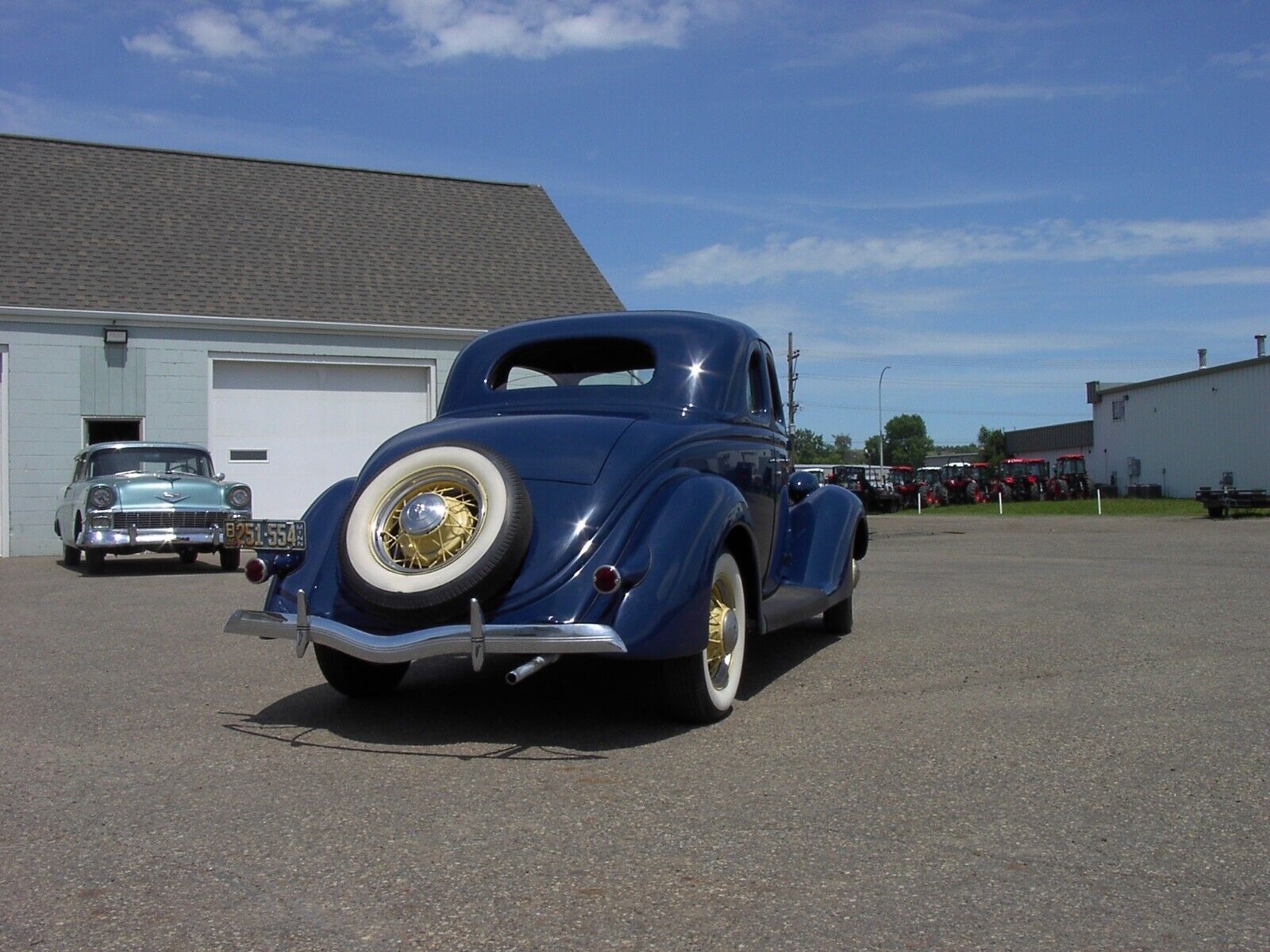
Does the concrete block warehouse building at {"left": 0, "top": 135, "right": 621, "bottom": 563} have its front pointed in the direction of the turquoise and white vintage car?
yes

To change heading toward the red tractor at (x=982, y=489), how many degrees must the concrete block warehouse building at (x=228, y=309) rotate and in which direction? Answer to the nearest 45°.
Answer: approximately 135° to its left

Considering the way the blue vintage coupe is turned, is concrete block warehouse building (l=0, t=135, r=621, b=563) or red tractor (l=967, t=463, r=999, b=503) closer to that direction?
the red tractor

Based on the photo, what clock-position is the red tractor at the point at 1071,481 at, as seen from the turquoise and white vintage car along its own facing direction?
The red tractor is roughly at 8 o'clock from the turquoise and white vintage car.

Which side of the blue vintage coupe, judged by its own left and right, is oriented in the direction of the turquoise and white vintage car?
left

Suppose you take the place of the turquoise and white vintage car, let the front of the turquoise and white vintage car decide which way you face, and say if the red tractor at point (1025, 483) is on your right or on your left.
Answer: on your left

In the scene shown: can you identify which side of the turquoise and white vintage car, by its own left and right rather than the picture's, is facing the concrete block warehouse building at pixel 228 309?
back

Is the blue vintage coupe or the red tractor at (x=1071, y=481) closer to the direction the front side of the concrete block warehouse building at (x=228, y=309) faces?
the blue vintage coupe

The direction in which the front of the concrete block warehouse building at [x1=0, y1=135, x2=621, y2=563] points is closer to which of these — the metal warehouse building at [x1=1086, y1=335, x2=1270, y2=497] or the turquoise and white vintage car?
the turquoise and white vintage car
